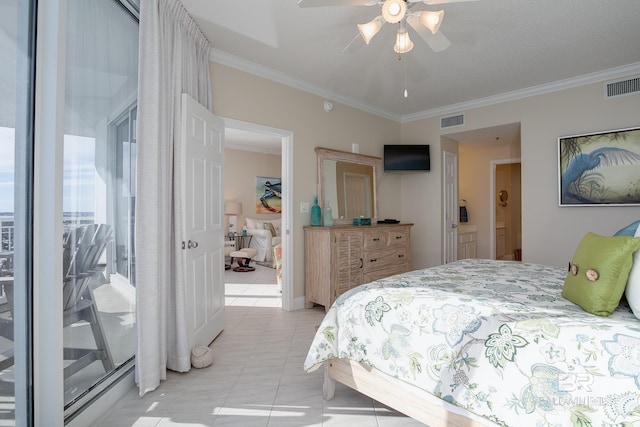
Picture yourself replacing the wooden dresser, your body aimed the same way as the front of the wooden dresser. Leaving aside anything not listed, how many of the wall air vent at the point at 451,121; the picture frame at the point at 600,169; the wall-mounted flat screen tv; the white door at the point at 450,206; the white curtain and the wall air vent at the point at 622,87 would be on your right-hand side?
1

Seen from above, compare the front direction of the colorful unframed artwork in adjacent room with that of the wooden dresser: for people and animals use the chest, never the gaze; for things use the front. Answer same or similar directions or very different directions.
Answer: same or similar directions

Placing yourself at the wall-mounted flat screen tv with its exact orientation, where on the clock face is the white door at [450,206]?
The white door is roughly at 8 o'clock from the wall-mounted flat screen tv.

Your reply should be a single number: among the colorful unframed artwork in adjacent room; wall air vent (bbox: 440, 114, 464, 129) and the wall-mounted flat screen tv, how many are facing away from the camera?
0

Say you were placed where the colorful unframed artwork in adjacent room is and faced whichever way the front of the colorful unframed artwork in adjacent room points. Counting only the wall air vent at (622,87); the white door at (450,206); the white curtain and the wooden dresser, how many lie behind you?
0

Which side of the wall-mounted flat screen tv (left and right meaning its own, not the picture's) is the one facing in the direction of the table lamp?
right

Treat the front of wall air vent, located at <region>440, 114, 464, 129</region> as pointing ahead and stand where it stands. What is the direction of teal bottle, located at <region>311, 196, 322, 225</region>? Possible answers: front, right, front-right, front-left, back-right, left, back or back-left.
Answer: front

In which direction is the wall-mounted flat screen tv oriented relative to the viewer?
toward the camera

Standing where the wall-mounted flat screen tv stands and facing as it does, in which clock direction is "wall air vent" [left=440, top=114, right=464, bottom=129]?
The wall air vent is roughly at 9 o'clock from the wall-mounted flat screen tv.

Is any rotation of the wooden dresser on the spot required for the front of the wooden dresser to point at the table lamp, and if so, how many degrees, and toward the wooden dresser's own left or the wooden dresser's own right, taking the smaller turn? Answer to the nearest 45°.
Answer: approximately 180°

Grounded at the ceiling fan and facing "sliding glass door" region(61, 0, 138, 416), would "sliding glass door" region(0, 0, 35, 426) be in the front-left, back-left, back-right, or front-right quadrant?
front-left

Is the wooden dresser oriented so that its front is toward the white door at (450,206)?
no

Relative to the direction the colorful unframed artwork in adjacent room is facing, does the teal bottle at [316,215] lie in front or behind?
in front

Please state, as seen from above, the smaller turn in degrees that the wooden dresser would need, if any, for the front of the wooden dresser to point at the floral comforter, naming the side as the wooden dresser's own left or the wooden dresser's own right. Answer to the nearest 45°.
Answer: approximately 45° to the wooden dresser's own right

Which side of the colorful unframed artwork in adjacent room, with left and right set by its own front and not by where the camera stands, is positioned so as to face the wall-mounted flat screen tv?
front

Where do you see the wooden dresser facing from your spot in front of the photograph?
facing the viewer and to the right of the viewer

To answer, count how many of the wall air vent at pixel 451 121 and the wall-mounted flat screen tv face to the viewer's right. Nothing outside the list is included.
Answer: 0

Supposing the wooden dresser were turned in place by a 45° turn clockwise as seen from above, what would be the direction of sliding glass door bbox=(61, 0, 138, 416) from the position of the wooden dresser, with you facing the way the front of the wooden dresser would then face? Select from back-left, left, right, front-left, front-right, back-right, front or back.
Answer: front-right

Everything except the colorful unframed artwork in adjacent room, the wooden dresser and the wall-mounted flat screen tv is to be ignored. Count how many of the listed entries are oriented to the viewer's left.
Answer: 0
